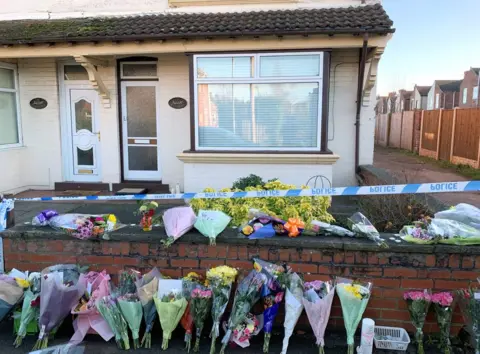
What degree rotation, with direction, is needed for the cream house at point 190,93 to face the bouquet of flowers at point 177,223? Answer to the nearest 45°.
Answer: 0° — it already faces it

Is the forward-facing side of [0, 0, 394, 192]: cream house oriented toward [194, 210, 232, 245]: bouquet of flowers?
yes

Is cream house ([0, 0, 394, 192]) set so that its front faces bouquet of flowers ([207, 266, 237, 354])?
yes

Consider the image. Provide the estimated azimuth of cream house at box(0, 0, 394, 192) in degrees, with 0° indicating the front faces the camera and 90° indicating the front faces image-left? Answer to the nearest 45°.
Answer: approximately 0°

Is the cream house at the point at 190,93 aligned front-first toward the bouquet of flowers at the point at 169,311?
yes

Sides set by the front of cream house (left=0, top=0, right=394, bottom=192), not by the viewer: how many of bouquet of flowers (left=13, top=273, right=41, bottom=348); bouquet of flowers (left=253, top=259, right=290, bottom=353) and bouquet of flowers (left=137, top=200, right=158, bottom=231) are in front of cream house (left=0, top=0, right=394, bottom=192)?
3

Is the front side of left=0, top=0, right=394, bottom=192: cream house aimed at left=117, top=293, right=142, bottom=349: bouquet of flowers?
yes

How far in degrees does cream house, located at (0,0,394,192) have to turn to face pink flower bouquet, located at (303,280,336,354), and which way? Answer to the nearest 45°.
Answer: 0° — it already faces it

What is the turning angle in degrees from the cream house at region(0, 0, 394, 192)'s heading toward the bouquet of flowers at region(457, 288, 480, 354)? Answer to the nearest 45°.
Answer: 0° — it already faces it

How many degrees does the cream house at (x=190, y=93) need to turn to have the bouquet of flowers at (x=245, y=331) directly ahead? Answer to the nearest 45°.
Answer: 0° — it already faces it
